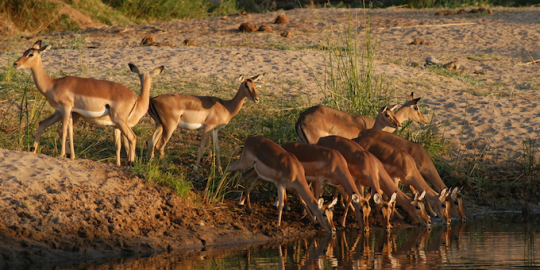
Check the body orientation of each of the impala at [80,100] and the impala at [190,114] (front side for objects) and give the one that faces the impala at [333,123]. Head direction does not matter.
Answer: the impala at [190,114]

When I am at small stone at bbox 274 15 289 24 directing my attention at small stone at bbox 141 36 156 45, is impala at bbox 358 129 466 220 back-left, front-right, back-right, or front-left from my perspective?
front-left

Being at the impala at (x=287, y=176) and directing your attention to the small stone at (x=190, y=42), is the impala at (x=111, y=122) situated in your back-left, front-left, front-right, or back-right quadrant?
front-left

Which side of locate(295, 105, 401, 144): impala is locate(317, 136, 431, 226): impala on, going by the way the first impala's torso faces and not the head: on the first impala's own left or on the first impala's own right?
on the first impala's own right

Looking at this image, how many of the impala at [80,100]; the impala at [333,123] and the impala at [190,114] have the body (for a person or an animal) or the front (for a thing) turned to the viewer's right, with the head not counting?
2

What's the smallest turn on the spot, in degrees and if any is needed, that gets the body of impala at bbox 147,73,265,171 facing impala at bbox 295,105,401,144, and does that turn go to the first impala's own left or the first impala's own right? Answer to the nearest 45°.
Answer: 0° — it already faces it

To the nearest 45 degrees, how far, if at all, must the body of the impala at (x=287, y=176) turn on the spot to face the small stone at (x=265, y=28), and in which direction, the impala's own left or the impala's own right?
approximately 135° to the impala's own left

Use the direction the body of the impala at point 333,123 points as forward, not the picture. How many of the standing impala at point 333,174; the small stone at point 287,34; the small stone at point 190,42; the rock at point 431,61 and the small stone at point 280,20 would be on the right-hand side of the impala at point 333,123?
1

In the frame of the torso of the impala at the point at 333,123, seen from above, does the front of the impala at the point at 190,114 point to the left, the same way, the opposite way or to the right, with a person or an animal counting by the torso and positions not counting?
the same way

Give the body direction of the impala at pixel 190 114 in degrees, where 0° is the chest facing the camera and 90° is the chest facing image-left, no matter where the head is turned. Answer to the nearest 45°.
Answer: approximately 270°

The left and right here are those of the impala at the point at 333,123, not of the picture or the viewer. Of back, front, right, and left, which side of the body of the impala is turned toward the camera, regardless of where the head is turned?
right

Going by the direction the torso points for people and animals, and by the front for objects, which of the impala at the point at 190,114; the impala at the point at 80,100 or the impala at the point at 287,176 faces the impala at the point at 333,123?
the impala at the point at 190,114

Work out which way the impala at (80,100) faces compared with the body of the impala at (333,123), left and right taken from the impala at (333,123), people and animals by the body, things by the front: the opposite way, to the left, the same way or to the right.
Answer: the opposite way

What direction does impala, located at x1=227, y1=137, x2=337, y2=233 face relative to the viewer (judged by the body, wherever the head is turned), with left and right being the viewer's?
facing the viewer and to the right of the viewer

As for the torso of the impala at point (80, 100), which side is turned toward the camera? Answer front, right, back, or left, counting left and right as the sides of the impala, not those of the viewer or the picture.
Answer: left

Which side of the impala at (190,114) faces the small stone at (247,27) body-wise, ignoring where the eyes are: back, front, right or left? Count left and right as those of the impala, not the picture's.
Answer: left

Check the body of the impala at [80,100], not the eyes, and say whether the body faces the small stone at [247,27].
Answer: no
